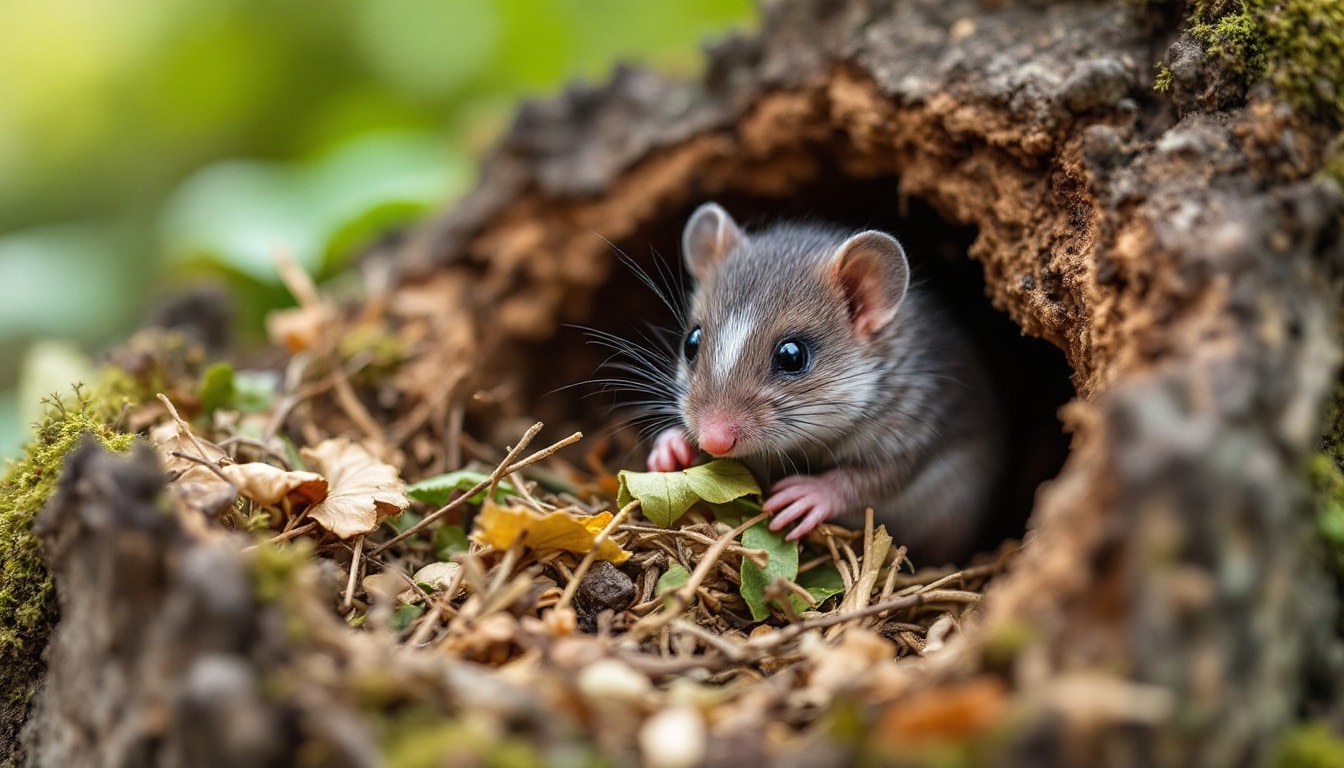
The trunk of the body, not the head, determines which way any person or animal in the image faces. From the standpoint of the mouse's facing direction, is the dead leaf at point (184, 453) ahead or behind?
ahead

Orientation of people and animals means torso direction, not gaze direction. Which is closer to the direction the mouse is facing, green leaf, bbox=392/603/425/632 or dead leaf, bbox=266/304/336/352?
the green leaf

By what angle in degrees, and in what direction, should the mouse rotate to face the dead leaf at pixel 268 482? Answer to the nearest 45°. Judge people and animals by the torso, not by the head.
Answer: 0° — it already faces it

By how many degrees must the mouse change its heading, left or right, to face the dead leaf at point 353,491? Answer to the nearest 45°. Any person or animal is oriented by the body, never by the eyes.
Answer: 0° — it already faces it

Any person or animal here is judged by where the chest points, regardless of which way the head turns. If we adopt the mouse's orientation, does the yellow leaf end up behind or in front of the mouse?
in front

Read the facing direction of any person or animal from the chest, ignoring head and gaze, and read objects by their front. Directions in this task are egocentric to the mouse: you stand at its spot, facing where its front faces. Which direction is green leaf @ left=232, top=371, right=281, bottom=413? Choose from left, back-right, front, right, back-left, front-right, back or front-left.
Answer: front-right

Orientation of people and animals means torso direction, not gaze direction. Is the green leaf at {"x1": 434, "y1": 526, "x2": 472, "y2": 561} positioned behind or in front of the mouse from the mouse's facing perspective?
in front

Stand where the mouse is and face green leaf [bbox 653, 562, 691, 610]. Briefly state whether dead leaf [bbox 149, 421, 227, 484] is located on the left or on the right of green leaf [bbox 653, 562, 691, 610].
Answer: right

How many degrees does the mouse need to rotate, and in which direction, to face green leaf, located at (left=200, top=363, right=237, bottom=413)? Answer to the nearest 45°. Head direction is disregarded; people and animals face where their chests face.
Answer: approximately 45° to its right

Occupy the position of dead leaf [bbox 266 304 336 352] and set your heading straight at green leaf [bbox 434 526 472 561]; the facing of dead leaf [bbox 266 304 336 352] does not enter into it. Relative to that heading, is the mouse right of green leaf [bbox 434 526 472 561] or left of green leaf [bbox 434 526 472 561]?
left
